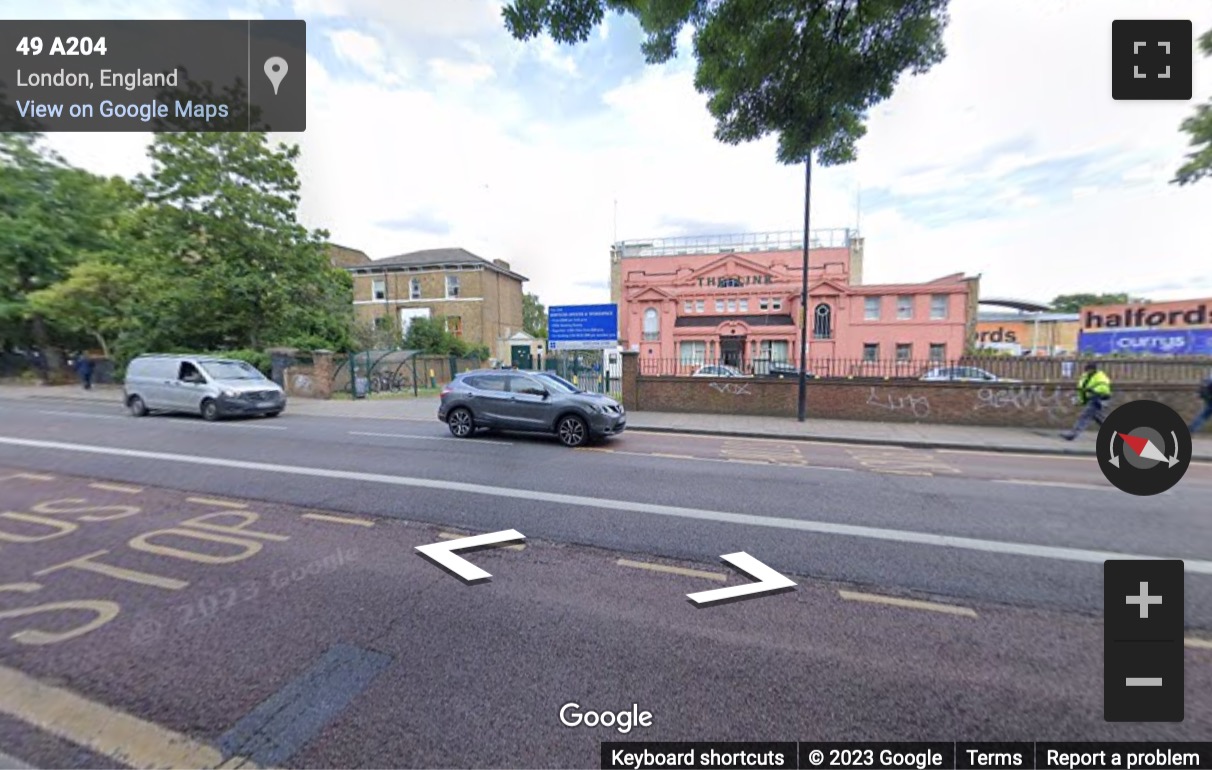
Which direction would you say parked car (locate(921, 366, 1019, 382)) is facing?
to the viewer's right

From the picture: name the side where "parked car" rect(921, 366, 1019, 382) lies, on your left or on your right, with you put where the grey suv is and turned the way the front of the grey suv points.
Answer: on your left

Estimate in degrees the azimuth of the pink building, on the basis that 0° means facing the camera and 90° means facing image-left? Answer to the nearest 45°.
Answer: approximately 0°

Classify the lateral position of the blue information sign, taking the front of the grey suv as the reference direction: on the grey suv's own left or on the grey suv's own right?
on the grey suv's own left

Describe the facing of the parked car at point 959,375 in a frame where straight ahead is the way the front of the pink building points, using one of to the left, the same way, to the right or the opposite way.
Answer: to the left

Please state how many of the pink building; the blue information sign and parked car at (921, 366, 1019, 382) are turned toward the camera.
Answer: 2

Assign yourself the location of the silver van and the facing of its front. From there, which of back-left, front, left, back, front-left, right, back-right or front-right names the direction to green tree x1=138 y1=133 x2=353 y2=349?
back-left

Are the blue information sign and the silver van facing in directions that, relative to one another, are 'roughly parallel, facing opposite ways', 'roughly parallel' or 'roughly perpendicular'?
roughly perpendicular

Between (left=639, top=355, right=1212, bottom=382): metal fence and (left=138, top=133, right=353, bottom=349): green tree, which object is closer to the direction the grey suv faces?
the metal fence

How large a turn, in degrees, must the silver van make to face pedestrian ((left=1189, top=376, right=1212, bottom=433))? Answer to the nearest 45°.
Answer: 0° — it already faces them

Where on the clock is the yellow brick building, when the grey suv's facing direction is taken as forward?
The yellow brick building is roughly at 7 o'clock from the grey suv.
